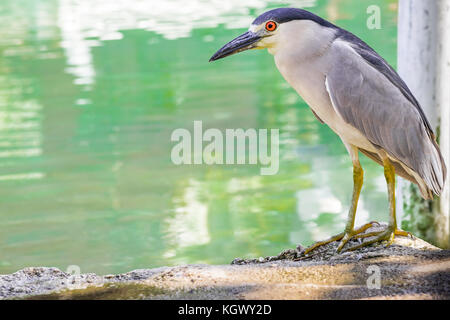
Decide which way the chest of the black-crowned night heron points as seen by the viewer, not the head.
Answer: to the viewer's left
